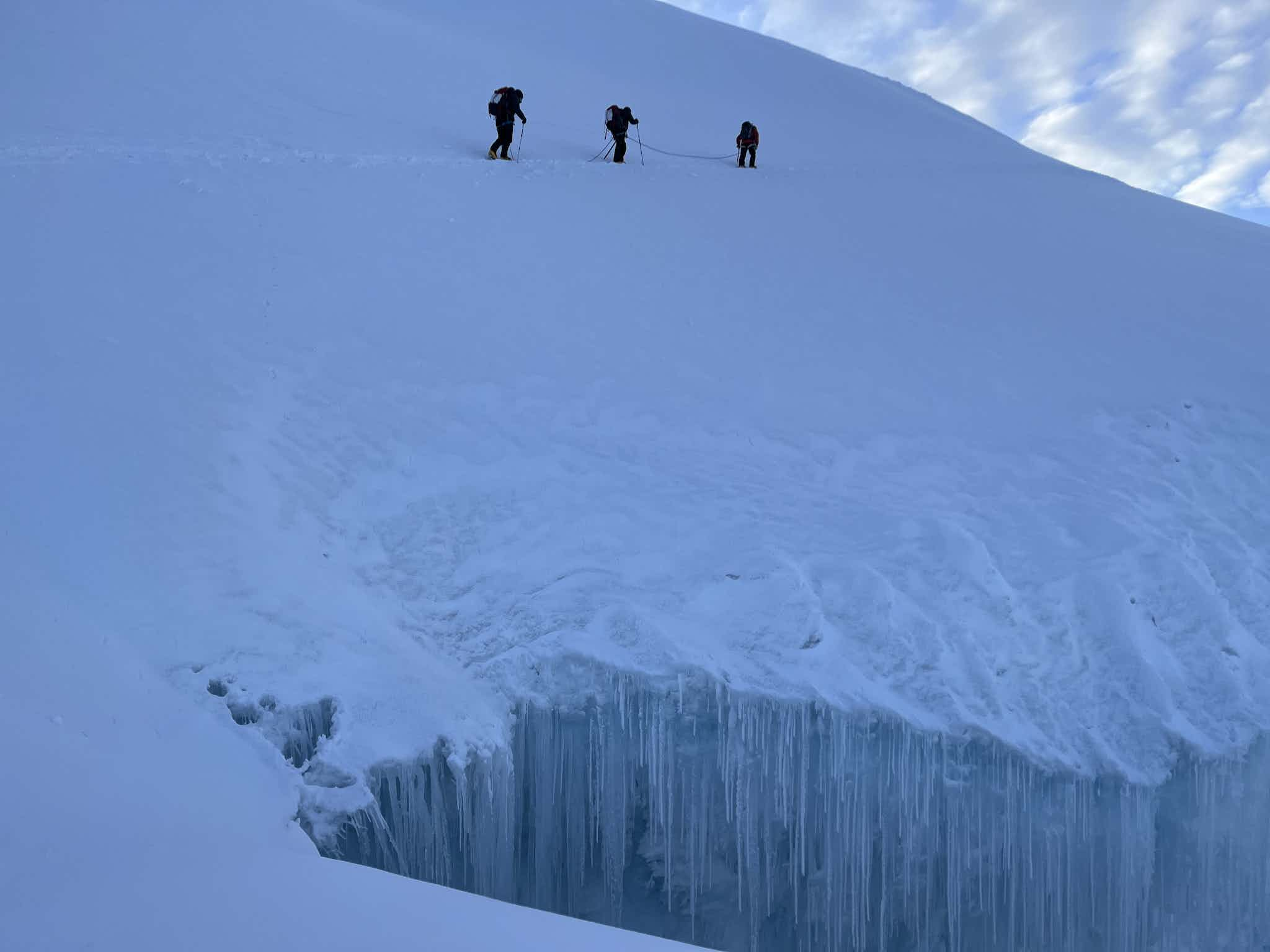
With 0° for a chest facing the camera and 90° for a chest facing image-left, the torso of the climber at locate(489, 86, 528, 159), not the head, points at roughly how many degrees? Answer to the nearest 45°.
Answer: approximately 270°

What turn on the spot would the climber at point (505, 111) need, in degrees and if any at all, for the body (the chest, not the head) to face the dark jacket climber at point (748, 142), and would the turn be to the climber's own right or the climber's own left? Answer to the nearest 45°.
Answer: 0° — they already face them
